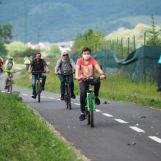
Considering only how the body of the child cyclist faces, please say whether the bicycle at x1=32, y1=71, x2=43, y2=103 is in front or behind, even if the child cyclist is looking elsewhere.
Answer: behind

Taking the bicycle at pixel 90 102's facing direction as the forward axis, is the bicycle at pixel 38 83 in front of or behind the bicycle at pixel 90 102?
behind

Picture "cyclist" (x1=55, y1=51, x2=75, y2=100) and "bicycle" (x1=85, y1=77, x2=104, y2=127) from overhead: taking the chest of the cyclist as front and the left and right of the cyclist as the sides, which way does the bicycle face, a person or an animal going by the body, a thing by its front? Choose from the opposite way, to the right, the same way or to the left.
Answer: the same way

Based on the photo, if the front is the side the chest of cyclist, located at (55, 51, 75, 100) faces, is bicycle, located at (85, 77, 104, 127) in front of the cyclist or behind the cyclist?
in front

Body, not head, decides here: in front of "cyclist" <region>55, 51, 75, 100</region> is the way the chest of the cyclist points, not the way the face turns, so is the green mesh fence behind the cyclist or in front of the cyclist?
behind

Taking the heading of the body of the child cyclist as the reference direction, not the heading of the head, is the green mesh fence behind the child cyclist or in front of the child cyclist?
behind

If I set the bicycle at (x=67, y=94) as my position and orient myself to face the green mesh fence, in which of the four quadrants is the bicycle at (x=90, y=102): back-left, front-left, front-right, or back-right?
back-right

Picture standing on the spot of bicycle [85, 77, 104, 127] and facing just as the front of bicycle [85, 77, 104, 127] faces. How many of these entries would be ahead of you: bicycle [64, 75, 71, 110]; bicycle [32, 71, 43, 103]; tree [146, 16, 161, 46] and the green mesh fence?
0

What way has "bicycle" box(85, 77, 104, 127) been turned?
toward the camera

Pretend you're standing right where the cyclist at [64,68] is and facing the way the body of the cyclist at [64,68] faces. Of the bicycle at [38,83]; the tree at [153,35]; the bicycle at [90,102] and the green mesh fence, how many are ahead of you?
1

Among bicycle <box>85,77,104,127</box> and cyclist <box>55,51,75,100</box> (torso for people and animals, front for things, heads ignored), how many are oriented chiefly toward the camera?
2

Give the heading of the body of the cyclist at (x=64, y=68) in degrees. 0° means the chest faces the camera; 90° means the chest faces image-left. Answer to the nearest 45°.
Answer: approximately 0°
